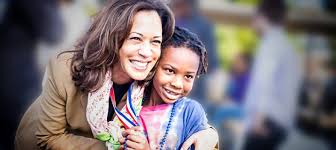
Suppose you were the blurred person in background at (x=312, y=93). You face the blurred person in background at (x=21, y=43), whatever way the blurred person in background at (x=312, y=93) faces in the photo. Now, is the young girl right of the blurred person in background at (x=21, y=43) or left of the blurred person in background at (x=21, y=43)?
left

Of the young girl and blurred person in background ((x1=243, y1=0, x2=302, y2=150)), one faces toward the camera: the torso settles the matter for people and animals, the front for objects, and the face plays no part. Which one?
the young girl

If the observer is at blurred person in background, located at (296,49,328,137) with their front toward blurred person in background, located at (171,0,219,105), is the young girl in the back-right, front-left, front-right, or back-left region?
front-left

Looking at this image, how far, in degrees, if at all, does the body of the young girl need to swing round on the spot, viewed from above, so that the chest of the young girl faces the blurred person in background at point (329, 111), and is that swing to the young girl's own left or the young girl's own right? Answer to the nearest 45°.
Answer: approximately 135° to the young girl's own left

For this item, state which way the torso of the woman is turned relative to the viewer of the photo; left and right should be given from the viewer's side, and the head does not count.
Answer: facing the viewer and to the right of the viewer

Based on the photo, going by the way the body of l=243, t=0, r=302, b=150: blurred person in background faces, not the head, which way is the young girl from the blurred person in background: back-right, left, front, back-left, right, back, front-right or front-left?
left

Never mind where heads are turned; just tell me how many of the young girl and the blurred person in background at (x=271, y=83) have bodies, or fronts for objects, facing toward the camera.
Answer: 1

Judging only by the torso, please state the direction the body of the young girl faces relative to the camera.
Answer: toward the camera

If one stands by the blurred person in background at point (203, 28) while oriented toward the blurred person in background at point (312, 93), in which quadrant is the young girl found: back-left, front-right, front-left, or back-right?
back-right

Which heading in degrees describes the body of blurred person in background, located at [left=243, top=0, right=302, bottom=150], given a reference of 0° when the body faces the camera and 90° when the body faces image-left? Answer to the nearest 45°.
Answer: approximately 90°

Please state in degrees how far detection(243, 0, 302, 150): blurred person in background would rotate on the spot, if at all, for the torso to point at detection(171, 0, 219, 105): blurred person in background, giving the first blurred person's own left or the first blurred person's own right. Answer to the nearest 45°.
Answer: approximately 45° to the first blurred person's own left
